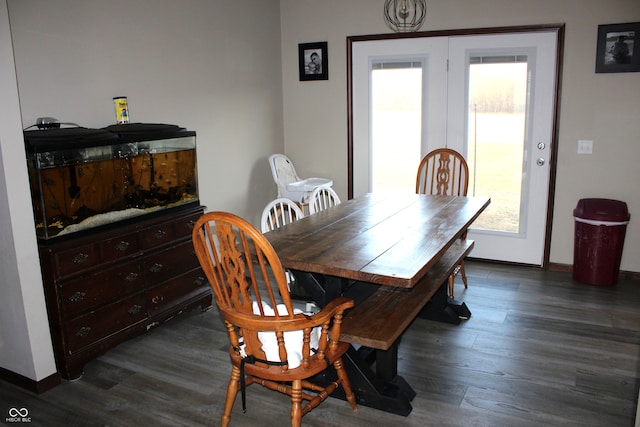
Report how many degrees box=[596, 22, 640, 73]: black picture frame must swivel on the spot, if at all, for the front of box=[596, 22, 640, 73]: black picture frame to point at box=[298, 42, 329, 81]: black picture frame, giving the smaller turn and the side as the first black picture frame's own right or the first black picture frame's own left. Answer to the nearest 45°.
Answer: approximately 90° to the first black picture frame's own right

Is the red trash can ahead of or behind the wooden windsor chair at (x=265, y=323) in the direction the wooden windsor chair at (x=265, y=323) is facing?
ahead

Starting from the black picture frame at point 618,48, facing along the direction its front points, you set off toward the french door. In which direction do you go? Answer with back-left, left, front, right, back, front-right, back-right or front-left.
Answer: right

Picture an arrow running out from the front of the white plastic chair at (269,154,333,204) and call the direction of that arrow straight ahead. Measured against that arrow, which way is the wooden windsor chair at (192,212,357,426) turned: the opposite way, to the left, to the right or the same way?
to the left

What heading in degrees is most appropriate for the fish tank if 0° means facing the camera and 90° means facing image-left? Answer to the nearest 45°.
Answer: approximately 315°

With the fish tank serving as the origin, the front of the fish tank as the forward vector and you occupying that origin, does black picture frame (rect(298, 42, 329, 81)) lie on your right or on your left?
on your left

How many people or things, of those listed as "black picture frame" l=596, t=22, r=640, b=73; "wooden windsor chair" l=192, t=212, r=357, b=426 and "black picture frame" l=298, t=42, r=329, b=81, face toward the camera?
2

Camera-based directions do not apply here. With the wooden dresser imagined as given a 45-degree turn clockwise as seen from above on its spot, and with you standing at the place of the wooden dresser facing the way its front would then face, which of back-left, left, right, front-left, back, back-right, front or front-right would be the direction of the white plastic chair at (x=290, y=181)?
back-left

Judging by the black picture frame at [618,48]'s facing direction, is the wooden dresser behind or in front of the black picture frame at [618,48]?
in front

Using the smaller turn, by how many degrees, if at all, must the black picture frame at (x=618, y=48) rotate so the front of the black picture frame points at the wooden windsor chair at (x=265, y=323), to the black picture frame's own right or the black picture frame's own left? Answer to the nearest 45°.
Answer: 0° — it already faces it

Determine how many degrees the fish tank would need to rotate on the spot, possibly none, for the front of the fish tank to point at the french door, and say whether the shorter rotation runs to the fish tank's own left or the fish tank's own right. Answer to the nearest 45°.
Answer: approximately 45° to the fish tank's own left

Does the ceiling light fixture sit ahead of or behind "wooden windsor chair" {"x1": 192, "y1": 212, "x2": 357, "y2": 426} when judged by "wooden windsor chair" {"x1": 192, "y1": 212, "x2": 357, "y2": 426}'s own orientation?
ahead

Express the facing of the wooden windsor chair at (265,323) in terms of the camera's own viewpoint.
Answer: facing away from the viewer and to the right of the viewer

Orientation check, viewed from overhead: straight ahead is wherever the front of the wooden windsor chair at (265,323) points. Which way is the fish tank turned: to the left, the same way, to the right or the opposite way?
to the right
